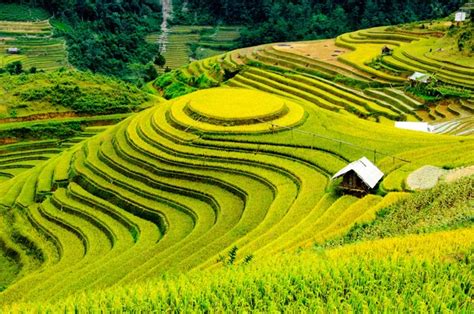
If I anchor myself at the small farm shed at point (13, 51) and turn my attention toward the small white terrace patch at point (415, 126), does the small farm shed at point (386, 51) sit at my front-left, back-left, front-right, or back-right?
front-left

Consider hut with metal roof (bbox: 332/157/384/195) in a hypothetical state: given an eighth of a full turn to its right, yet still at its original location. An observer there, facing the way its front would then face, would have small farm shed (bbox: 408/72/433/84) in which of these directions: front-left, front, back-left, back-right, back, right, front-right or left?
right

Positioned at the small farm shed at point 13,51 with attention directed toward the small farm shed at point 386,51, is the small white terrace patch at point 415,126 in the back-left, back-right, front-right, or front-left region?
front-right

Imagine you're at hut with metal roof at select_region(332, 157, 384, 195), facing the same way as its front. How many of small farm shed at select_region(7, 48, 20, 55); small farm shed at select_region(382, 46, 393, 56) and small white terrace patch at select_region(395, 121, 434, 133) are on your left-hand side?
0

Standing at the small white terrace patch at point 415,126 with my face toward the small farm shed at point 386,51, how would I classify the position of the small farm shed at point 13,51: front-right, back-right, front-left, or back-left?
front-left

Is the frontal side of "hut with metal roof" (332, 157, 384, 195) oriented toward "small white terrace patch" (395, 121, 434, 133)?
no

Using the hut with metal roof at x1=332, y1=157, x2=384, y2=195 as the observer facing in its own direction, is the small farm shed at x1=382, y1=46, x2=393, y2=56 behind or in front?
behind

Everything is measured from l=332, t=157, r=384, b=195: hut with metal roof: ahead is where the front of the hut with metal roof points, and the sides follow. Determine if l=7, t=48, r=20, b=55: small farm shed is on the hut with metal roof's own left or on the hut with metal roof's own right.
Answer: on the hut with metal roof's own right

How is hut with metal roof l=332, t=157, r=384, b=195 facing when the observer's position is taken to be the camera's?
facing the viewer and to the left of the viewer
